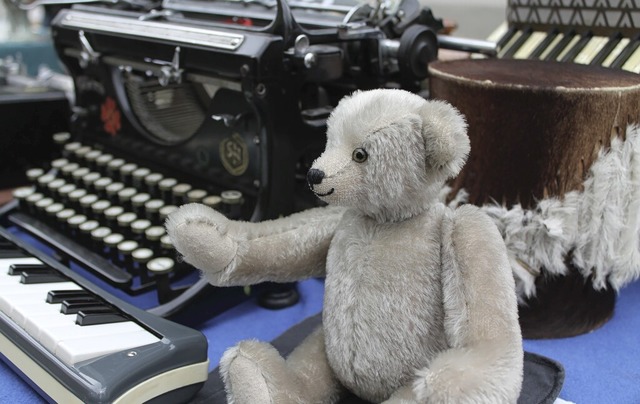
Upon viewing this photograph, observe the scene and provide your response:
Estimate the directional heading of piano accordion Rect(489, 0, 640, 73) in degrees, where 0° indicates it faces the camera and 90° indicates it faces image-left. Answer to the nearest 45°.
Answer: approximately 45°

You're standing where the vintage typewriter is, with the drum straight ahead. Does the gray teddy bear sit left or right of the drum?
right

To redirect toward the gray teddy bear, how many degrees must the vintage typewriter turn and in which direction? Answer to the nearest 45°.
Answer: approximately 90° to its left

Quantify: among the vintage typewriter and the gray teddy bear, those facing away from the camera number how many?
0

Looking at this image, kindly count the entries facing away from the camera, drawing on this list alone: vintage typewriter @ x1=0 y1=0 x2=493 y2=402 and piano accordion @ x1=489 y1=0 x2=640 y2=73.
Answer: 0

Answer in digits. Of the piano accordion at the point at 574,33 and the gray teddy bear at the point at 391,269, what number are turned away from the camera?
0

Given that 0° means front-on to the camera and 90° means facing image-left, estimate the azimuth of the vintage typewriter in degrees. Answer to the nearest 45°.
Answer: approximately 45°
